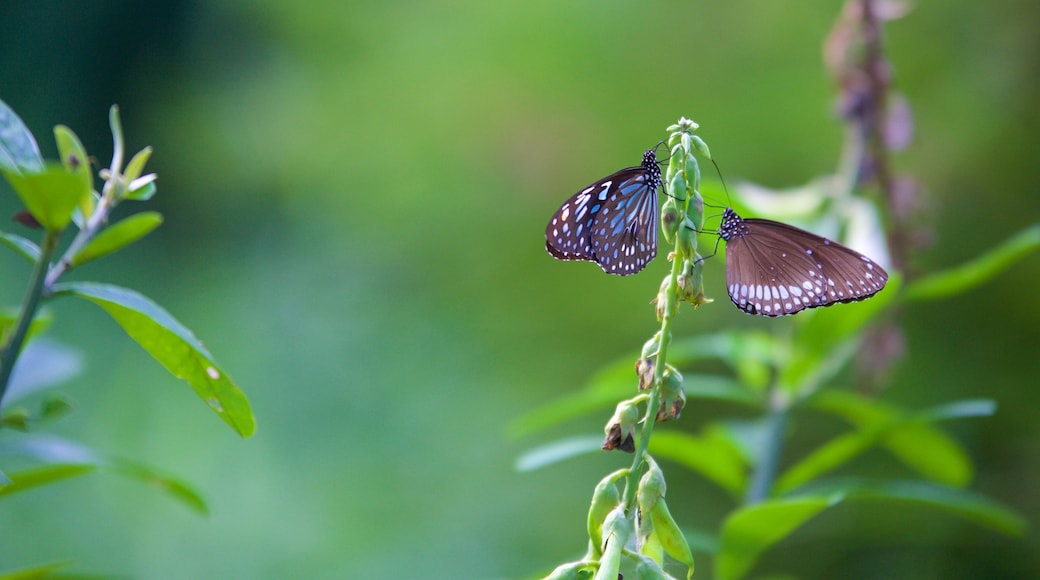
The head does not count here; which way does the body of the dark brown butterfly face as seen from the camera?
to the viewer's left
